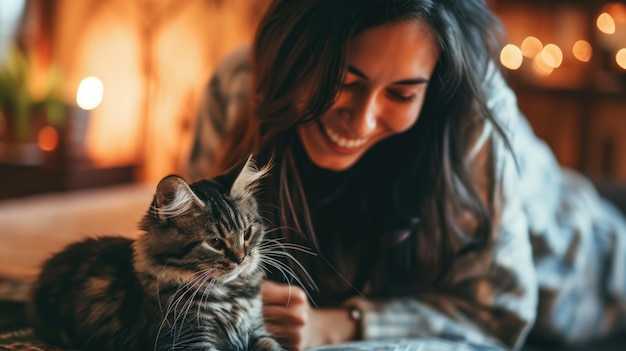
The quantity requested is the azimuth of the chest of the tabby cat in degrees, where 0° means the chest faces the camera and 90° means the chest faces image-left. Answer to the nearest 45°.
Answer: approximately 315°

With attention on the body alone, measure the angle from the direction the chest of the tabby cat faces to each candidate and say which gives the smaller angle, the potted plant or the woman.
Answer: the woman

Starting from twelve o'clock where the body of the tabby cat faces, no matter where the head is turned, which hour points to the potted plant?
The potted plant is roughly at 7 o'clock from the tabby cat.

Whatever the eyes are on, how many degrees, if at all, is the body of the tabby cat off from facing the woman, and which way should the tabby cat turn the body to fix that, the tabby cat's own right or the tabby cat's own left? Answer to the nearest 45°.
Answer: approximately 90° to the tabby cat's own left
